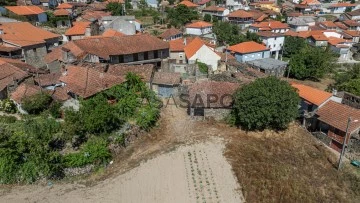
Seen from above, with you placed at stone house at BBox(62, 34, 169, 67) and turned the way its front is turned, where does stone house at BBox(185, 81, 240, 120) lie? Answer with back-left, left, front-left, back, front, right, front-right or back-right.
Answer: front-left

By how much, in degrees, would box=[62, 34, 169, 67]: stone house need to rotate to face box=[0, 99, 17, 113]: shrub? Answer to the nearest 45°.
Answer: approximately 45° to its right

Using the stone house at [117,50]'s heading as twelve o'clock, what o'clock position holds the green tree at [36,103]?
The green tree is roughly at 1 o'clock from the stone house.

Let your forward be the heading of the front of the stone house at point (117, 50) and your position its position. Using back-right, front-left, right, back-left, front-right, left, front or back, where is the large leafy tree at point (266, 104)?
front-left

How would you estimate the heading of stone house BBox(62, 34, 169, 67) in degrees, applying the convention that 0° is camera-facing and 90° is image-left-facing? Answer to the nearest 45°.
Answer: approximately 0°

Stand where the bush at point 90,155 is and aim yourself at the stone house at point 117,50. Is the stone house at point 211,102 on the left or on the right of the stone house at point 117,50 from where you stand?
right

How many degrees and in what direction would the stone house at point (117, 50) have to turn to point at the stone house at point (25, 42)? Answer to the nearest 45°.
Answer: approximately 135° to its right

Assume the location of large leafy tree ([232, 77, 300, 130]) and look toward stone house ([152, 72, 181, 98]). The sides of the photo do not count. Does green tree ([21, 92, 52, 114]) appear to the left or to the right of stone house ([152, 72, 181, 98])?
left

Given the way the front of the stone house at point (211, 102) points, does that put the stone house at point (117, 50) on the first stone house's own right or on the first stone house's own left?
on the first stone house's own right

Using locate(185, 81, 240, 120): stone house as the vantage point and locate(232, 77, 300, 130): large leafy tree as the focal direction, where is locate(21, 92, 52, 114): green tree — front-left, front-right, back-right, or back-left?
back-right

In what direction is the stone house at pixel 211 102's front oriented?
toward the camera

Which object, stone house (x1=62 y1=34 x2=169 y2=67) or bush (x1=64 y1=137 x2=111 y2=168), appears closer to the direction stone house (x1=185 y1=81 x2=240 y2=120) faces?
the bush

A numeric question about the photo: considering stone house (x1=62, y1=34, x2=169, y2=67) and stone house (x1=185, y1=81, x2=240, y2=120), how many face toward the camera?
2

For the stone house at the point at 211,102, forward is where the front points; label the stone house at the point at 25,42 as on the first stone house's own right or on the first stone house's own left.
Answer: on the first stone house's own right

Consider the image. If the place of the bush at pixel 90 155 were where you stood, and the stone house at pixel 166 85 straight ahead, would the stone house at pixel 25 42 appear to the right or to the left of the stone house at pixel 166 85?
left
